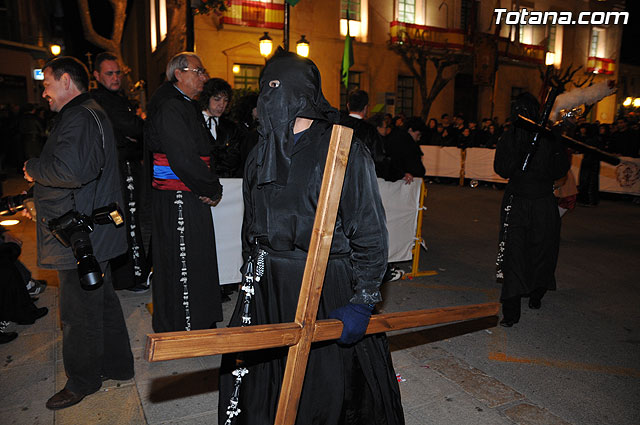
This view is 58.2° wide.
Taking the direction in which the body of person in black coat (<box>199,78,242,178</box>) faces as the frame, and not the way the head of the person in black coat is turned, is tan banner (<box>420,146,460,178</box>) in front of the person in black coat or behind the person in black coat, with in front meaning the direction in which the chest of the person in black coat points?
behind

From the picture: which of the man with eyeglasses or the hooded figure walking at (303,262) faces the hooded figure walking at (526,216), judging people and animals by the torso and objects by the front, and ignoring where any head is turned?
the man with eyeglasses

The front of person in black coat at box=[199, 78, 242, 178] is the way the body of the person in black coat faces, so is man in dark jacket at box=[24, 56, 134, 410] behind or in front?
in front

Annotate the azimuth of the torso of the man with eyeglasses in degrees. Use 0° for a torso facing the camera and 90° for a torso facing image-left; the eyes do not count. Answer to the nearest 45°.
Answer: approximately 270°

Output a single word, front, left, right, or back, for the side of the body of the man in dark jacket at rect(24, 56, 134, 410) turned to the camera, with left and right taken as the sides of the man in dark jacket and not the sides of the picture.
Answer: left
